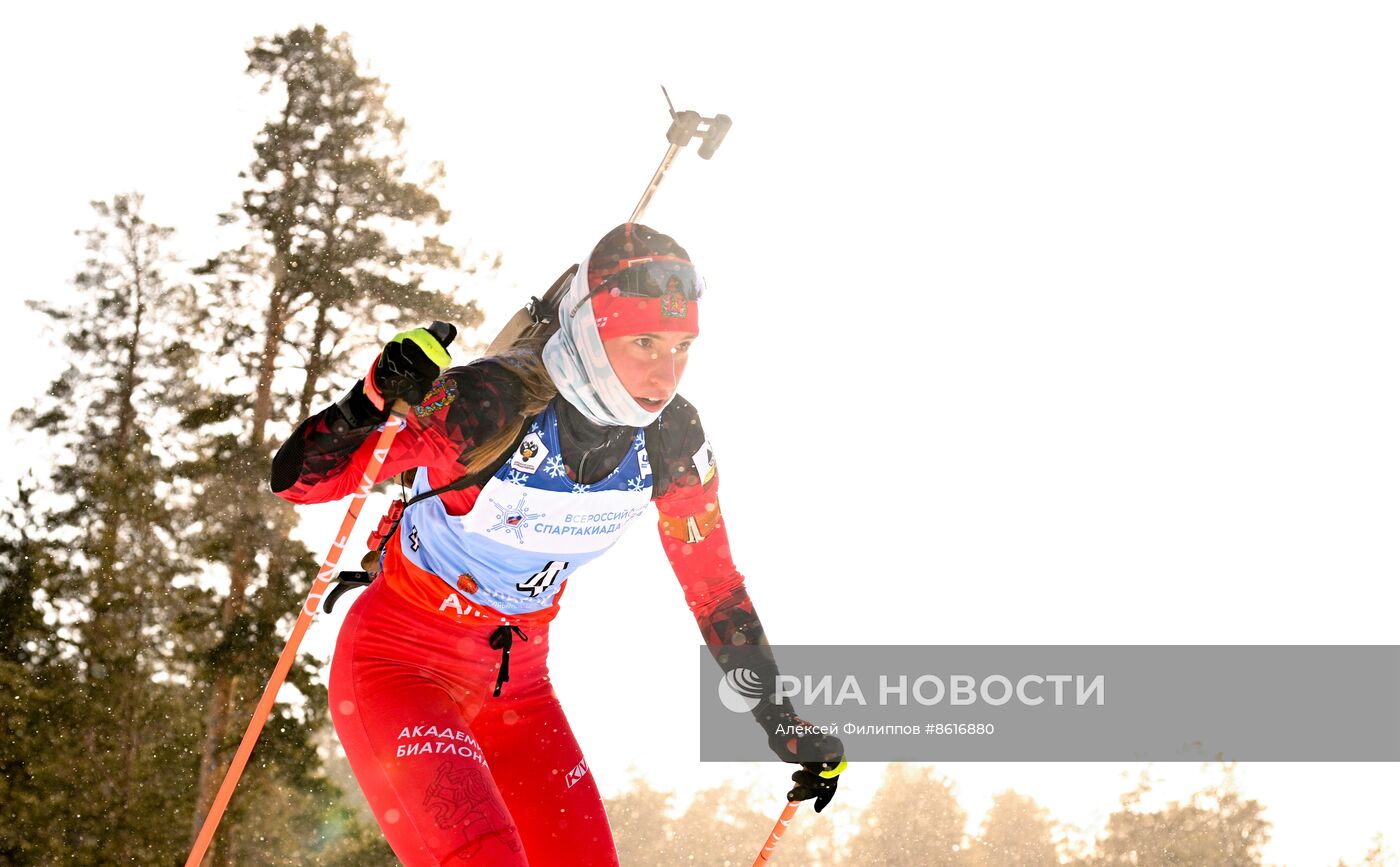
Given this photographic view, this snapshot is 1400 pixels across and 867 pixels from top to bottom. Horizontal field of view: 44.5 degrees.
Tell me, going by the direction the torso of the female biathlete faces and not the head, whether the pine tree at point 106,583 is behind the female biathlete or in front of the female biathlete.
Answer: behind

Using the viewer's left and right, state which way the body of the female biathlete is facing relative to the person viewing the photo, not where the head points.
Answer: facing the viewer and to the right of the viewer
